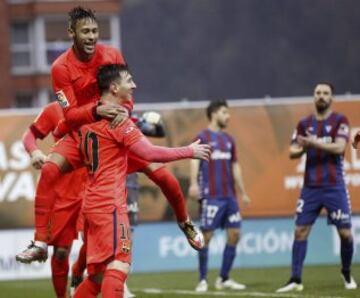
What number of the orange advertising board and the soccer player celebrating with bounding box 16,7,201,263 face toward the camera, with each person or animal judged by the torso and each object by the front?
2

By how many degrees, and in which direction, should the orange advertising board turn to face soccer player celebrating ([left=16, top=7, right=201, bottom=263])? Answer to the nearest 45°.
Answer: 0° — it already faces them

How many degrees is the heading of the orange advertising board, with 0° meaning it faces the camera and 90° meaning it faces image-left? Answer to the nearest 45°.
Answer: approximately 0°

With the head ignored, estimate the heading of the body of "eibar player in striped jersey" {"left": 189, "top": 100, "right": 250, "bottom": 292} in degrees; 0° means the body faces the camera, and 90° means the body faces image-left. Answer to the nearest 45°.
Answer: approximately 315°

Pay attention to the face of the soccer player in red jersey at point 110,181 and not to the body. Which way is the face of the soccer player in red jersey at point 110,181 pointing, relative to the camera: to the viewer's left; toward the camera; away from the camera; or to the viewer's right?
to the viewer's right

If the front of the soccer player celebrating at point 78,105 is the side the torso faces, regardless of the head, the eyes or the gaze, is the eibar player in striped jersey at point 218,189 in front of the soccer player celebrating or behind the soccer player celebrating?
behind
